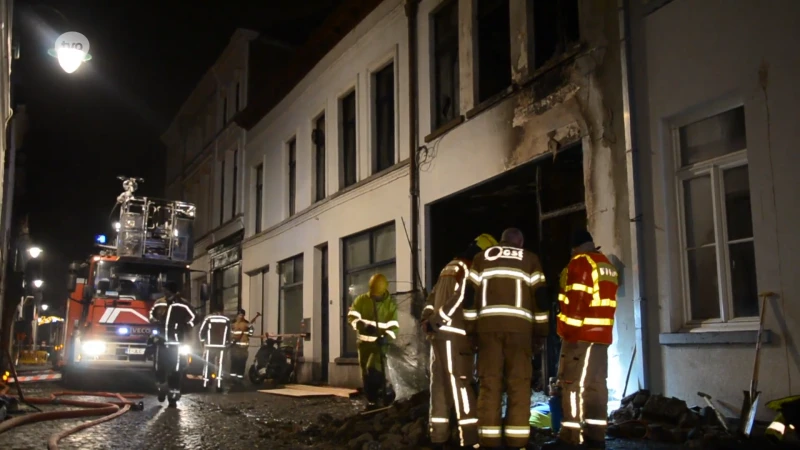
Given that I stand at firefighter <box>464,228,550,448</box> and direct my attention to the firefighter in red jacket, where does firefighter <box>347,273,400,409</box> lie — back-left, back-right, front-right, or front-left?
back-left

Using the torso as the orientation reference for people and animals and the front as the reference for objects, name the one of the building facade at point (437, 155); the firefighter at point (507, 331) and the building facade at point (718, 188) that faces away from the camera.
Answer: the firefighter

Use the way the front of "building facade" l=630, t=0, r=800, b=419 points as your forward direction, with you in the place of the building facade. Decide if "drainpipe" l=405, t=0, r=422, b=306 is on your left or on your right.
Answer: on your right

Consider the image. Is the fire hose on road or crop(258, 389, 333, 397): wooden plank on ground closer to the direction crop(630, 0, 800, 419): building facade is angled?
the fire hose on road

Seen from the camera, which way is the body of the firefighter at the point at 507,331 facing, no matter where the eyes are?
away from the camera

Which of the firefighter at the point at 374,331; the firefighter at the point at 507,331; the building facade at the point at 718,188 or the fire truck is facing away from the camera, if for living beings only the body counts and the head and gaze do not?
the firefighter at the point at 507,331

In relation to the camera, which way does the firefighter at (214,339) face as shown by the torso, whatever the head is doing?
away from the camera

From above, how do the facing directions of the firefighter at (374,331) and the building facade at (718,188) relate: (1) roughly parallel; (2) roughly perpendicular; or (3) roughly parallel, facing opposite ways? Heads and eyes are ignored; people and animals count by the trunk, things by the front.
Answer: roughly perpendicular

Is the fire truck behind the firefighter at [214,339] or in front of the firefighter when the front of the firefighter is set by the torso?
in front

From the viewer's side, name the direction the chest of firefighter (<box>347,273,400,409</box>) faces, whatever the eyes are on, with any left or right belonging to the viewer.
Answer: facing the viewer

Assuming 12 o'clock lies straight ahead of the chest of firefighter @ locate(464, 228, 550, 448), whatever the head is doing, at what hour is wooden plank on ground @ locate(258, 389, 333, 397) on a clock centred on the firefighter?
The wooden plank on ground is roughly at 11 o'clock from the firefighter.

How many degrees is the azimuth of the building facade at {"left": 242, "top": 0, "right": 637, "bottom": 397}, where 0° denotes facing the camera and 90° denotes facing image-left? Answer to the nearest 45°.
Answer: approximately 45°

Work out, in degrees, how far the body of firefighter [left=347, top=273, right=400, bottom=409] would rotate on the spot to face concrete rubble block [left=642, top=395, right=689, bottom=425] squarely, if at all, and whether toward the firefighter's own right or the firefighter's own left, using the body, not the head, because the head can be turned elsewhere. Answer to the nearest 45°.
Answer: approximately 45° to the firefighter's own left

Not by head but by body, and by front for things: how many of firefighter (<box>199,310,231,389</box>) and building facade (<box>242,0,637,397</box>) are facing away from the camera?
1

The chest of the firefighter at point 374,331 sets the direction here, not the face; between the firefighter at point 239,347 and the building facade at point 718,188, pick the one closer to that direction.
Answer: the building facade

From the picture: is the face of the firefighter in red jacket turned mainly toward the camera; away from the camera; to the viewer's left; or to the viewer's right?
away from the camera
